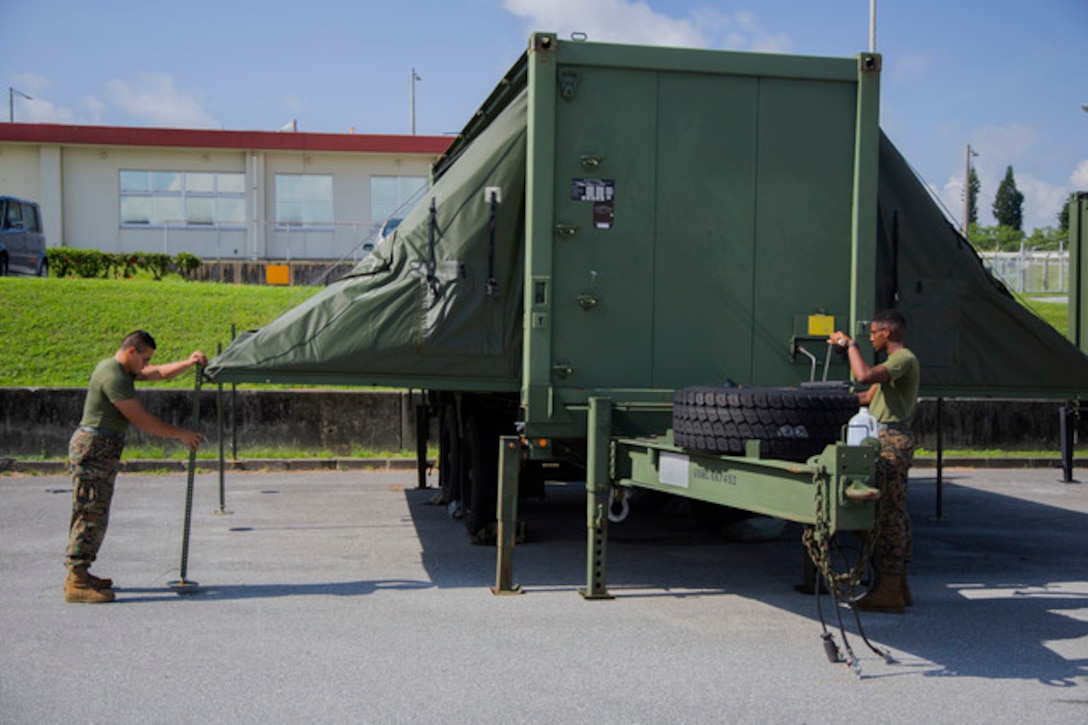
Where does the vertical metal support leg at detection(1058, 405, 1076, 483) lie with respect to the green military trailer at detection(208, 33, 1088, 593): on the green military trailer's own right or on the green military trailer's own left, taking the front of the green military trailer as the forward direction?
on the green military trailer's own left

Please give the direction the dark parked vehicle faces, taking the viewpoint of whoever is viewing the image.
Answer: facing to the left of the viewer

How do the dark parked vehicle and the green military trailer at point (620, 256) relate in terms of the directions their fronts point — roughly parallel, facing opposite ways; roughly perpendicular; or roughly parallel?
roughly perpendicular

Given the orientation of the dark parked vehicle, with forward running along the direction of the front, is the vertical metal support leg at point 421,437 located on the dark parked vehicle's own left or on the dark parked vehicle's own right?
on the dark parked vehicle's own left

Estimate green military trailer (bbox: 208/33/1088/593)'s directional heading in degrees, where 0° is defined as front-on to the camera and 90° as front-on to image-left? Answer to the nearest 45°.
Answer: approximately 315°

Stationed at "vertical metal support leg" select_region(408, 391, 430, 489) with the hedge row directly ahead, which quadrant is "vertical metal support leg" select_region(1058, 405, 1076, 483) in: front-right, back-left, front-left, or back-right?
back-right

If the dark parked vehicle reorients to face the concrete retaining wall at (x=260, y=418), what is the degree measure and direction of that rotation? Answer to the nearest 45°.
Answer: approximately 90° to its left
